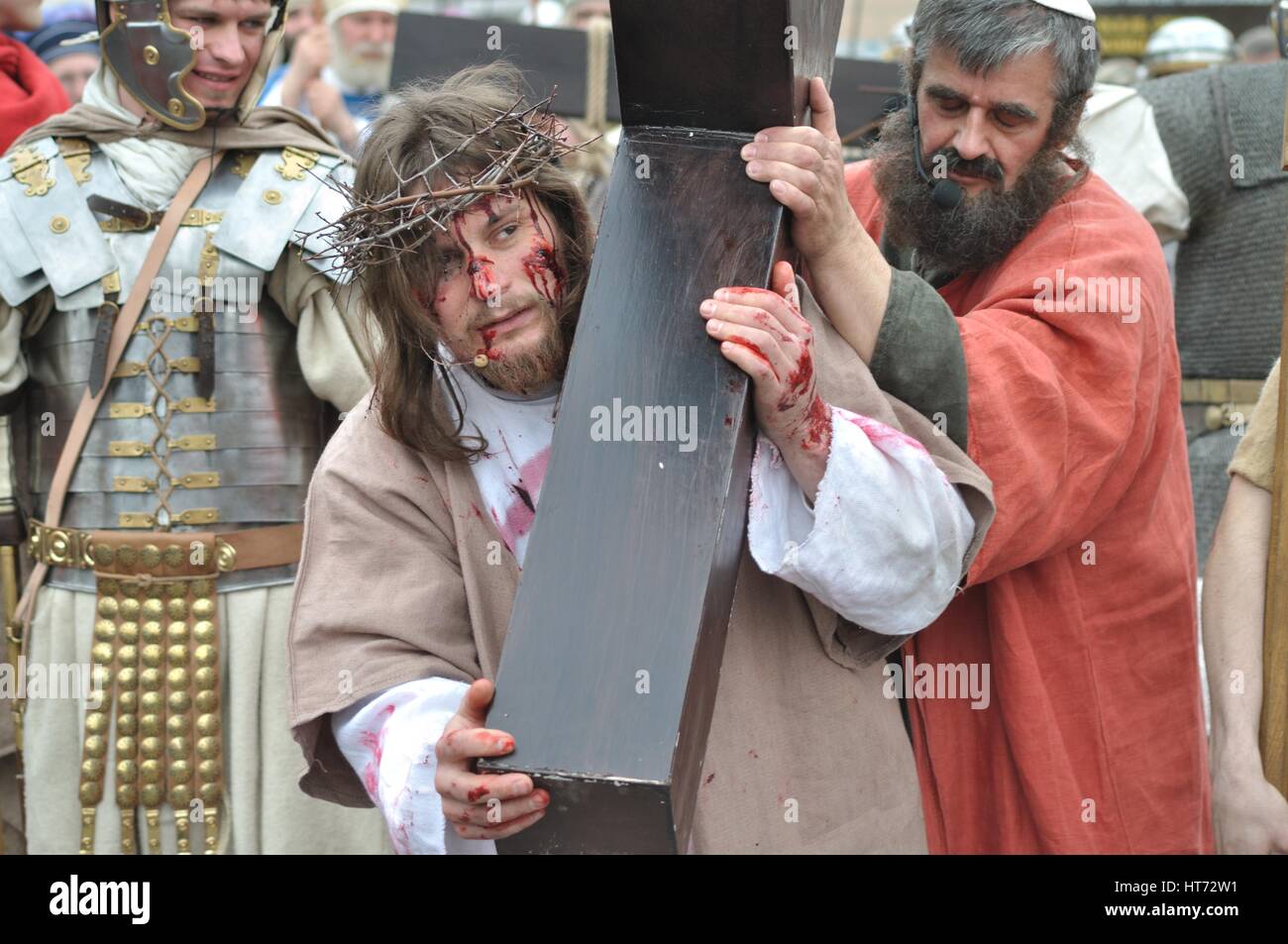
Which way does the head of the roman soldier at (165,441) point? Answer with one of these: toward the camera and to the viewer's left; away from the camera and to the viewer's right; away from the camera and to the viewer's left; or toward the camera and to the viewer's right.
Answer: toward the camera and to the viewer's right

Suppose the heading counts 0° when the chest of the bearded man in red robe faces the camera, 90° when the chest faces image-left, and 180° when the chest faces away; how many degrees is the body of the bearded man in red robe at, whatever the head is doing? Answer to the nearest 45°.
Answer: approximately 45°

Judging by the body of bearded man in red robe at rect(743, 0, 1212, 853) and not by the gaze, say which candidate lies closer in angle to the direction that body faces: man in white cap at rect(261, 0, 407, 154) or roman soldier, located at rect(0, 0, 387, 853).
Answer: the roman soldier

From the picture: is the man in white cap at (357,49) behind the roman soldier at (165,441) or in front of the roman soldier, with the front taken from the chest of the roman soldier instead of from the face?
behind

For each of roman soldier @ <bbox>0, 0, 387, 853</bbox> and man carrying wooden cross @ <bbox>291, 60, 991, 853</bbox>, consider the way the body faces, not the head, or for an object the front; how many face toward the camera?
2

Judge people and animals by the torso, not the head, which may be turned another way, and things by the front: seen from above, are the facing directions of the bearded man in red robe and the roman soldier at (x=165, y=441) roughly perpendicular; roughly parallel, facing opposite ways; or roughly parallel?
roughly perpendicular

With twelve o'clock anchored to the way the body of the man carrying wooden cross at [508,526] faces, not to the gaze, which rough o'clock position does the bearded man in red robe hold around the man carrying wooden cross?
The bearded man in red robe is roughly at 8 o'clock from the man carrying wooden cross.

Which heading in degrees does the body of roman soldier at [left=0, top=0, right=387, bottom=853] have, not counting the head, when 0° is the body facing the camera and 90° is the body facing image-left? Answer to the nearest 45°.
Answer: approximately 0°
